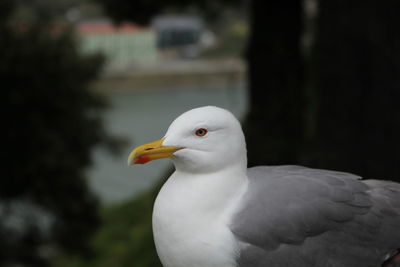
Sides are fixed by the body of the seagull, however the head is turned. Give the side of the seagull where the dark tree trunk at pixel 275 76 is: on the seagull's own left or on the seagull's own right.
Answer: on the seagull's own right

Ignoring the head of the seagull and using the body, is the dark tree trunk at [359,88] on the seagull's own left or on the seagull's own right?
on the seagull's own right

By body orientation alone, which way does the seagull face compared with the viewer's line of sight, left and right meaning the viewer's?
facing to the left of the viewer

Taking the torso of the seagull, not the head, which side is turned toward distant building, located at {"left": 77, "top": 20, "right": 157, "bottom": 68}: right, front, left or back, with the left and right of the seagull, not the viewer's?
right

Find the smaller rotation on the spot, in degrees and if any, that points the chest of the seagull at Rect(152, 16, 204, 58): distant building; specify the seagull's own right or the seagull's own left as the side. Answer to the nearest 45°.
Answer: approximately 90° to the seagull's own right
